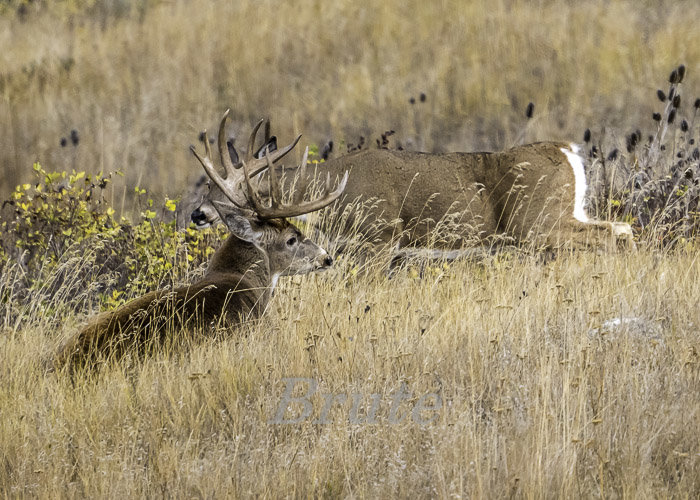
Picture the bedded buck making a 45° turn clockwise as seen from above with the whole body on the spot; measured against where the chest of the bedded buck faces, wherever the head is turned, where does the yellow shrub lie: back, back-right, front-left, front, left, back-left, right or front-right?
back

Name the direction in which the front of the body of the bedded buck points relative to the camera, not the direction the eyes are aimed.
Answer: to the viewer's right
